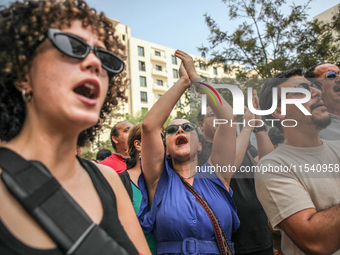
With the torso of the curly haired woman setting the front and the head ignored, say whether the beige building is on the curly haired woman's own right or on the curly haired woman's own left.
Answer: on the curly haired woman's own left

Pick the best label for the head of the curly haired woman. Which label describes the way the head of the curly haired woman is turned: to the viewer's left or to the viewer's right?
to the viewer's right

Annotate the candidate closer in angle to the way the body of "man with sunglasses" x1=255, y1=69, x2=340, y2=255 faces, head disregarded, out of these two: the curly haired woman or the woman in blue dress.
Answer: the curly haired woman

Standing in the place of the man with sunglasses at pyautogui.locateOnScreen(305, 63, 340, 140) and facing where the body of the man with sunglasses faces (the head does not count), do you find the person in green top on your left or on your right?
on your right

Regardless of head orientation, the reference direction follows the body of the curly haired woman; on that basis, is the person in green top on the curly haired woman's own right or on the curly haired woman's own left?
on the curly haired woman's own left

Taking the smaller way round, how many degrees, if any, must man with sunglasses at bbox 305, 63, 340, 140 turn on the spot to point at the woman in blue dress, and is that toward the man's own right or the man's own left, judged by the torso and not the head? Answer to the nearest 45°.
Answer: approximately 90° to the man's own right
